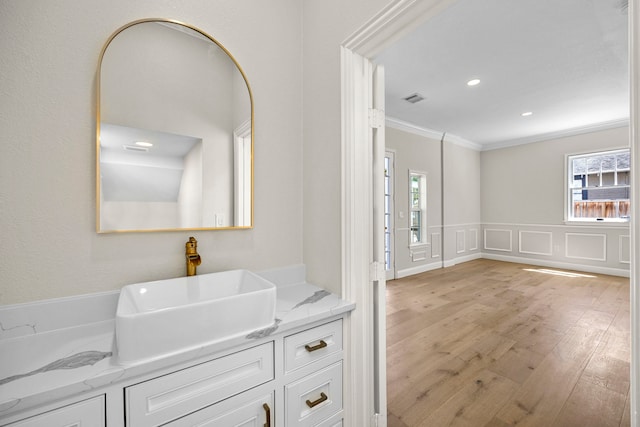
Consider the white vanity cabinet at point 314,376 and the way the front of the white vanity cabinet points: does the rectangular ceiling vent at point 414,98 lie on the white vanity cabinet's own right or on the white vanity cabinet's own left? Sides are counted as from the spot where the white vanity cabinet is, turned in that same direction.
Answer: on the white vanity cabinet's own left

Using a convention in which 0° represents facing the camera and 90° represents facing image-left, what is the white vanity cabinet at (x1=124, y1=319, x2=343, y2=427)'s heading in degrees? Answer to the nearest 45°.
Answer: approximately 315°

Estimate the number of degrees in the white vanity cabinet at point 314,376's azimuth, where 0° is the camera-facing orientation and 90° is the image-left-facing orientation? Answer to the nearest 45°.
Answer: approximately 315°
